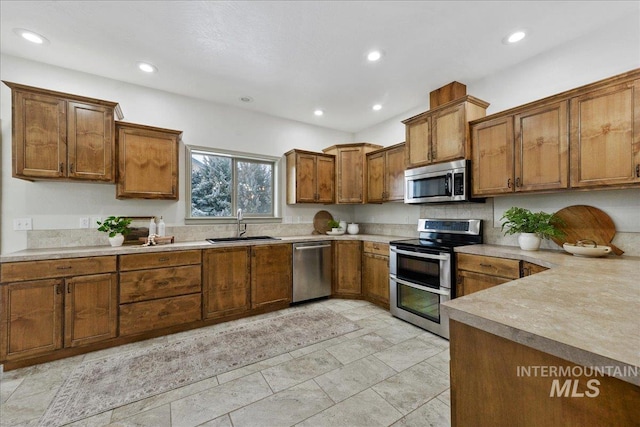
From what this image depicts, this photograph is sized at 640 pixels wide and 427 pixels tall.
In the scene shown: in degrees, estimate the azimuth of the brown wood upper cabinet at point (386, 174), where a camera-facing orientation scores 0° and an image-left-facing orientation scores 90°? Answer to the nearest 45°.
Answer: approximately 45°

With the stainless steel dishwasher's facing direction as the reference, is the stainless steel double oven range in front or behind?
in front

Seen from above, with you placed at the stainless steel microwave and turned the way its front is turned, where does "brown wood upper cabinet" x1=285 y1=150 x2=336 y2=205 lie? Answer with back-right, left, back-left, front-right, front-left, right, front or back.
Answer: front-right

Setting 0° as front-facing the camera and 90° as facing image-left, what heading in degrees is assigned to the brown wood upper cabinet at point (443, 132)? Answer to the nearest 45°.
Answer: approximately 45°

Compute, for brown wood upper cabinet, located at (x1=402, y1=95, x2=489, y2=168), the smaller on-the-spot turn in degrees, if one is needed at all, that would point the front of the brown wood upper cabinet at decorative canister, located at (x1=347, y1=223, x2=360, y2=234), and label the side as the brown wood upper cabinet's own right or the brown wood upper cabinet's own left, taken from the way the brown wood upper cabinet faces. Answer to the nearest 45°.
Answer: approximately 90° to the brown wood upper cabinet's own right

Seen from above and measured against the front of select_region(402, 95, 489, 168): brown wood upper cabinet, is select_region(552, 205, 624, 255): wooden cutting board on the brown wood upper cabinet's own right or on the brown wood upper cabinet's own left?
on the brown wood upper cabinet's own left

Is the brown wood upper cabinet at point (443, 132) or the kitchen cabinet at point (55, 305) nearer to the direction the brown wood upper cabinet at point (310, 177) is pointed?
the brown wood upper cabinet

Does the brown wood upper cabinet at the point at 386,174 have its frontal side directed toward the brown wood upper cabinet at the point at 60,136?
yes

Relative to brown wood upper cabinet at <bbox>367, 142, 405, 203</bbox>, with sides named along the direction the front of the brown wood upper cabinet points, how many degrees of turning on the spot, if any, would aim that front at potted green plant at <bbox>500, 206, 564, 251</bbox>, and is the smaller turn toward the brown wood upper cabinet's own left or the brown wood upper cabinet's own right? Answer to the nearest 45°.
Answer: approximately 90° to the brown wood upper cabinet's own left

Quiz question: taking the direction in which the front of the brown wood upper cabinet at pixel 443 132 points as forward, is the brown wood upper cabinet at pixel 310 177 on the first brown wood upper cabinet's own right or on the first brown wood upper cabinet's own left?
on the first brown wood upper cabinet's own right
